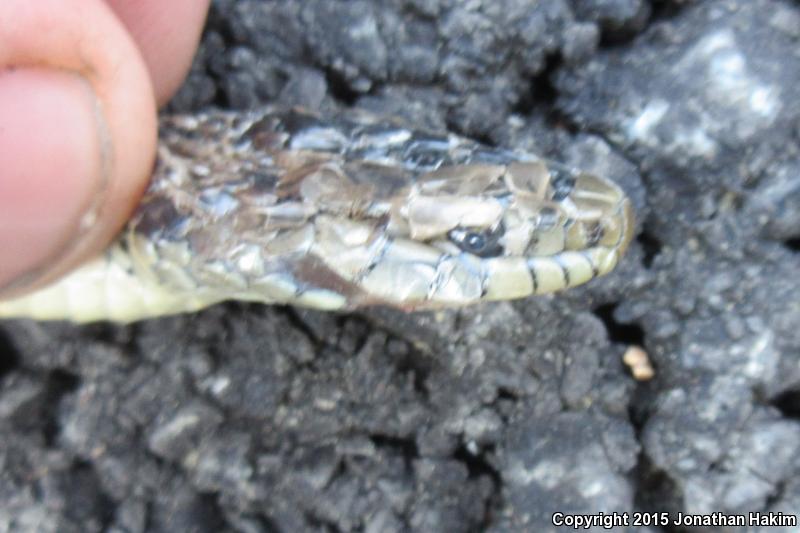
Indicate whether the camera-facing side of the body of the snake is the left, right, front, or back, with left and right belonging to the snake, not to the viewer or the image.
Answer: right
